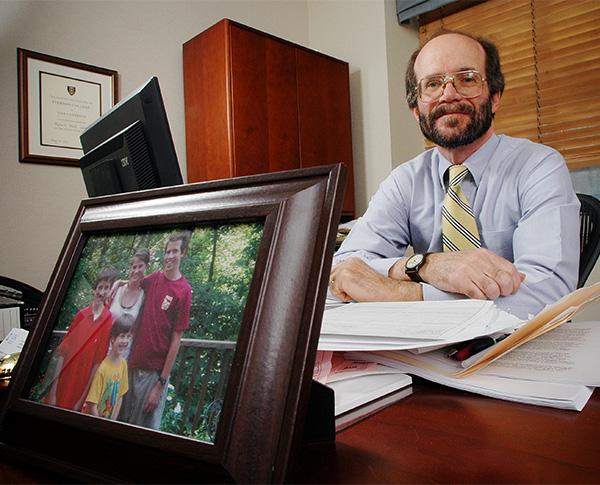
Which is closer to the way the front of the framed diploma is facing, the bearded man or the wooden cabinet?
the bearded man

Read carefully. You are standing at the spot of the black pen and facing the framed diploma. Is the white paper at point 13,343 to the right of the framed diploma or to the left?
left

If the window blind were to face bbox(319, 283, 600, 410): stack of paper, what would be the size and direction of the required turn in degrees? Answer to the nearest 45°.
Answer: approximately 45° to its left

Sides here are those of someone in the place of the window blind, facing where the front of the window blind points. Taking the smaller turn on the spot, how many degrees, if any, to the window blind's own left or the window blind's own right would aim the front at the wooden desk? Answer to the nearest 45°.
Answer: approximately 45° to the window blind's own left

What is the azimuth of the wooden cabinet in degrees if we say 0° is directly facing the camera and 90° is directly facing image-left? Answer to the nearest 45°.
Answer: approximately 315°

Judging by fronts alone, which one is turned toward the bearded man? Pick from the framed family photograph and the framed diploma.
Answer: the framed diploma
